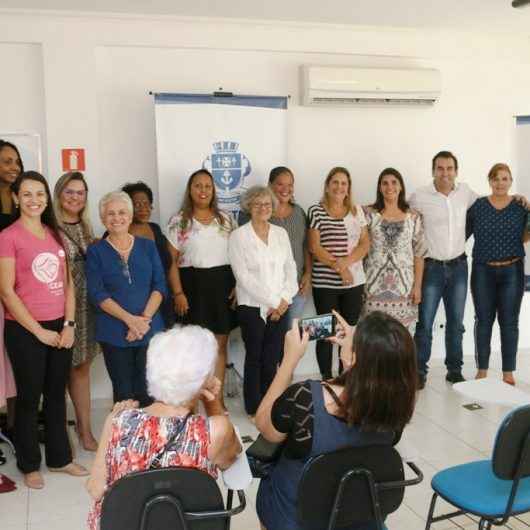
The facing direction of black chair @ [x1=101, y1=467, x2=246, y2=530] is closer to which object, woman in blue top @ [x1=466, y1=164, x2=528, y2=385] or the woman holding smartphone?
the woman in blue top

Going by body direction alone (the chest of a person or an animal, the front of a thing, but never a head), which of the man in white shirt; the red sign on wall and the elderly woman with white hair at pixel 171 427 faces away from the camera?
the elderly woman with white hair

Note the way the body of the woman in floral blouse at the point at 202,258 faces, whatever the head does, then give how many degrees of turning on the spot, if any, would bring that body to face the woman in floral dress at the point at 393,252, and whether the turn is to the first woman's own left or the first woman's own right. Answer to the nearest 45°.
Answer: approximately 90° to the first woman's own left

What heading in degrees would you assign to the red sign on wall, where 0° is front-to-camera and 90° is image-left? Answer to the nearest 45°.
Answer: approximately 0°

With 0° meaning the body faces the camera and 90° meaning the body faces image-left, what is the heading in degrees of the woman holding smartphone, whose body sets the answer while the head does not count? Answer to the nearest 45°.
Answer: approximately 135°

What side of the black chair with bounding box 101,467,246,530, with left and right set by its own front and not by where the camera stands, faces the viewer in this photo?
back

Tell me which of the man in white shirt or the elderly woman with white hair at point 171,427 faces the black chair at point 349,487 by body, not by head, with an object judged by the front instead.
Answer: the man in white shirt
